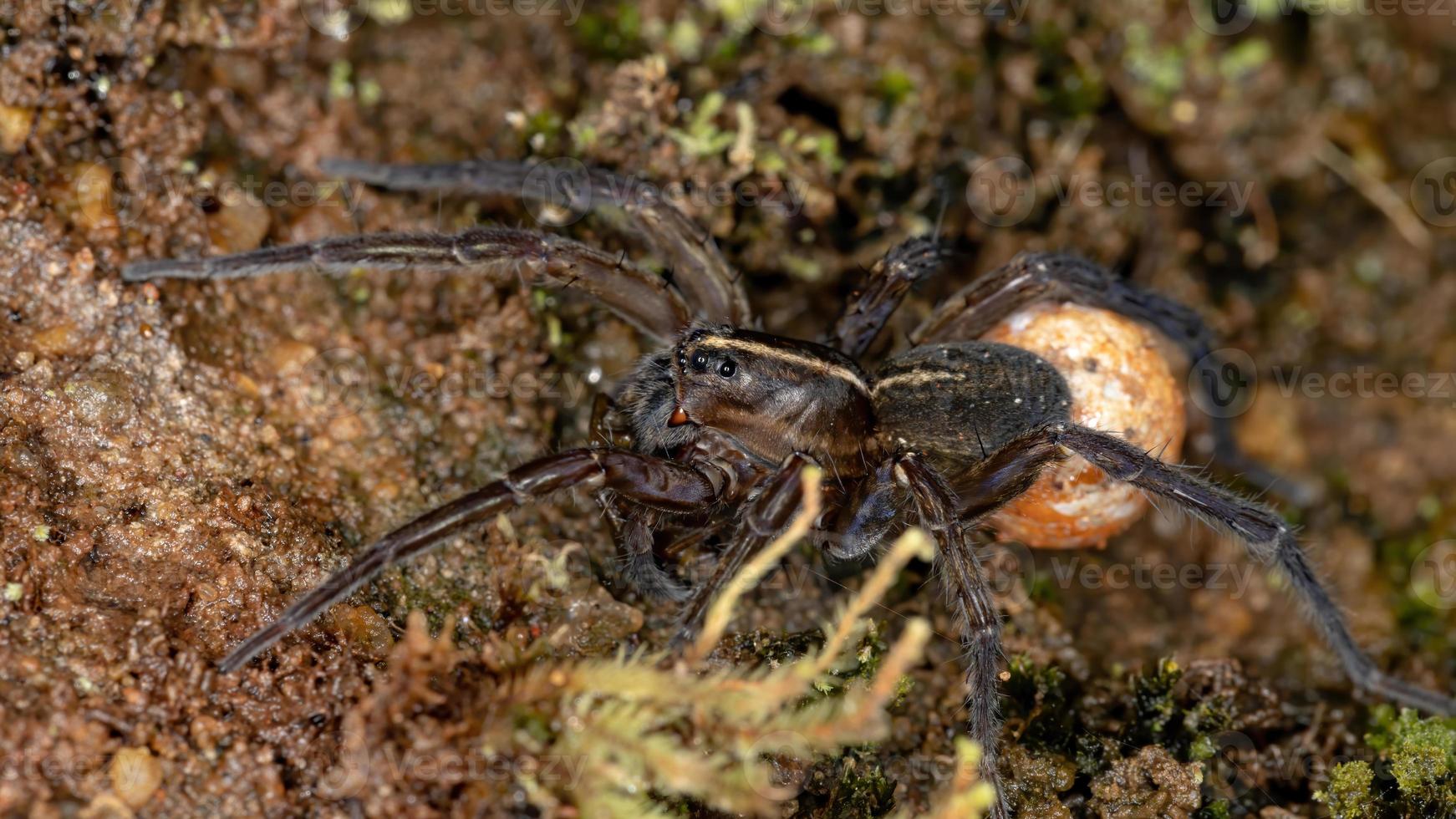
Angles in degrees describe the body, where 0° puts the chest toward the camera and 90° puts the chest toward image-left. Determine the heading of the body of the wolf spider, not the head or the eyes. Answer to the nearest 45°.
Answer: approximately 90°
